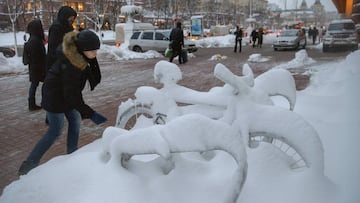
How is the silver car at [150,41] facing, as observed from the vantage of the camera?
facing to the right of the viewer

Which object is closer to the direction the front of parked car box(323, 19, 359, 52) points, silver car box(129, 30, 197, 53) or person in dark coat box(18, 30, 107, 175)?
the person in dark coat

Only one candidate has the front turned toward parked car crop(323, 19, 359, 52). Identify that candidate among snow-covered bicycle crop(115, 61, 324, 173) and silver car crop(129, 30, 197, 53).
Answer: the silver car

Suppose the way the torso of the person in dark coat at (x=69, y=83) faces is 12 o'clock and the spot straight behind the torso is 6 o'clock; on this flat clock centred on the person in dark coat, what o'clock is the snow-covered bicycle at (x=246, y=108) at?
The snow-covered bicycle is roughly at 1 o'clock from the person in dark coat.

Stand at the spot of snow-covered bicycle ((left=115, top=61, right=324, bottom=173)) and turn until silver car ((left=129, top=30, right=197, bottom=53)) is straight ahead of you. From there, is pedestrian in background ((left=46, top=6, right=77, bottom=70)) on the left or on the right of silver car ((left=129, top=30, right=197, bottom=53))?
left
